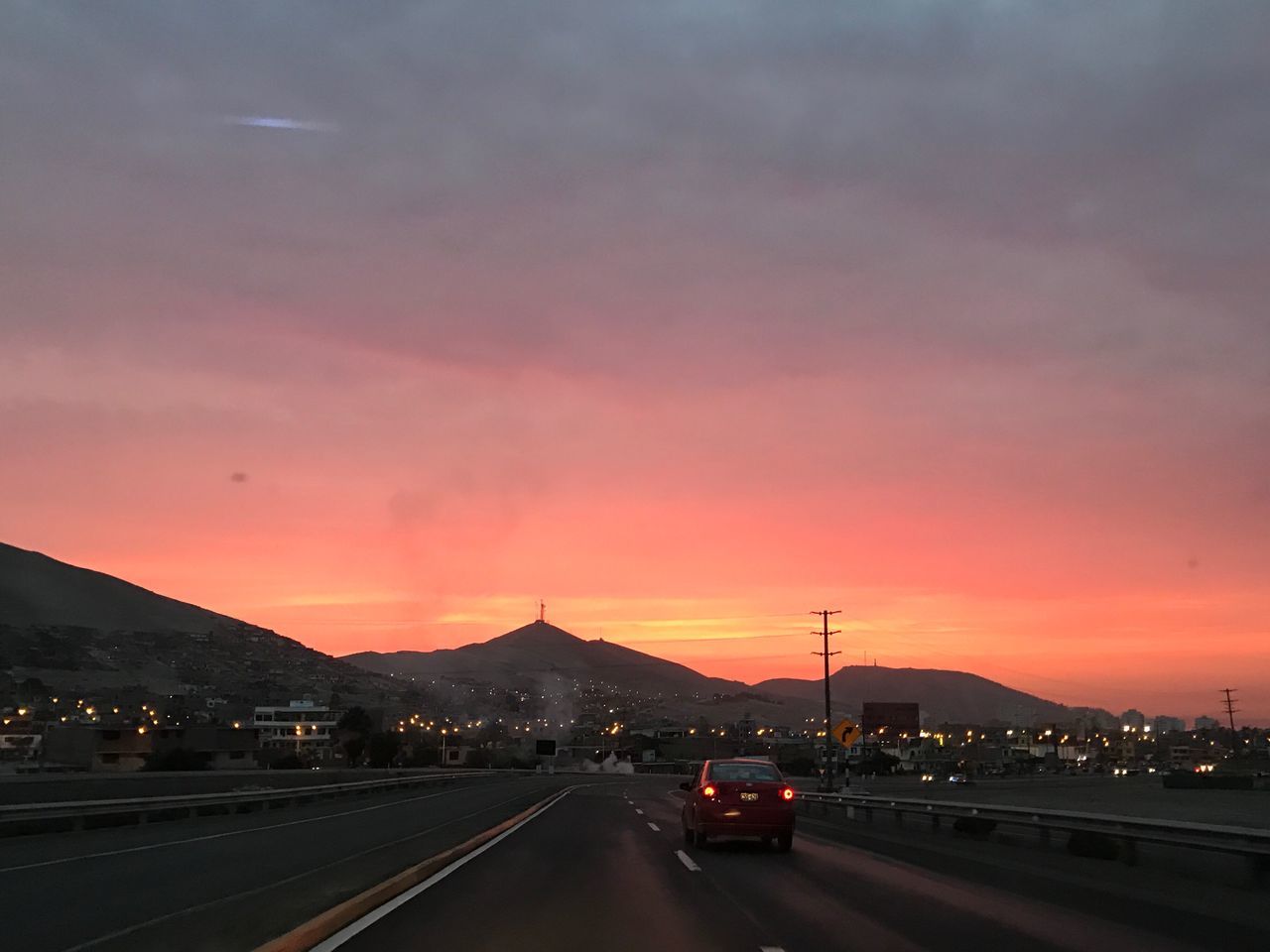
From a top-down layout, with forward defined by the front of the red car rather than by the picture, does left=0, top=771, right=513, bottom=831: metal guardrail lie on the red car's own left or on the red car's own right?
on the red car's own left

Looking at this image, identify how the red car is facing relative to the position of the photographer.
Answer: facing away from the viewer

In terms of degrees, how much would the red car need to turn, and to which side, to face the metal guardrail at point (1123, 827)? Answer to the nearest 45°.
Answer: approximately 90° to its right
